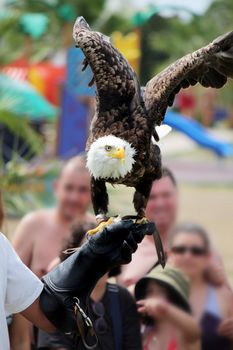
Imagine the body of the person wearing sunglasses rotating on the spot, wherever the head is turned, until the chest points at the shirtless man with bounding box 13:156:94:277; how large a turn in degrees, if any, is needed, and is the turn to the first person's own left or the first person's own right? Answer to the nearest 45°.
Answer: approximately 135° to the first person's own right

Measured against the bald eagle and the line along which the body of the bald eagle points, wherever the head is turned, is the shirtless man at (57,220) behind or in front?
behind

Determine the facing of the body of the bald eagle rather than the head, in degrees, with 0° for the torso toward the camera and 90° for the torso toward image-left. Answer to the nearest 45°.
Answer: approximately 0°

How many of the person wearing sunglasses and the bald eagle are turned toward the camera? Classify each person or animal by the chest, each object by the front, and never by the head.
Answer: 2

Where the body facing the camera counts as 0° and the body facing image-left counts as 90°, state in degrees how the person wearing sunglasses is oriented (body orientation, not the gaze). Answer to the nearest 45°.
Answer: approximately 0°
